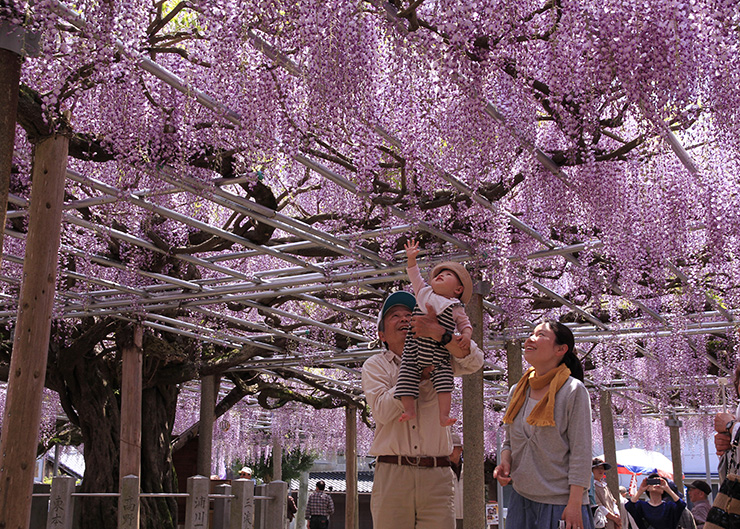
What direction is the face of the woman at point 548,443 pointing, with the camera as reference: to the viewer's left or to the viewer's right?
to the viewer's left

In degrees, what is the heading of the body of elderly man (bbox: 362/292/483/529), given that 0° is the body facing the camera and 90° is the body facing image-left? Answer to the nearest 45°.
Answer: approximately 0°

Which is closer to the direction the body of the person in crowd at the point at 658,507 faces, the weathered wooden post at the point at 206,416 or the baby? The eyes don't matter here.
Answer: the baby

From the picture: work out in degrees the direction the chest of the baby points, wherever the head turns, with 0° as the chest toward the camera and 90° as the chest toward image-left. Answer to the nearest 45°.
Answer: approximately 45°

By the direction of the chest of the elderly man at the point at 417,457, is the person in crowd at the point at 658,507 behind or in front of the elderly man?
behind

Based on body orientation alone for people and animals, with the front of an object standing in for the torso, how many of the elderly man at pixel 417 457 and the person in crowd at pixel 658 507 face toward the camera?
2

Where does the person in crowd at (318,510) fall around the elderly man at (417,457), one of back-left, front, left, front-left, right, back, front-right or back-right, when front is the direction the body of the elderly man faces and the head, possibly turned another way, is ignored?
back

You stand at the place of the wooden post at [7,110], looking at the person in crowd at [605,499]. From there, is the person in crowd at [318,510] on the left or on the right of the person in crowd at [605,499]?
left
